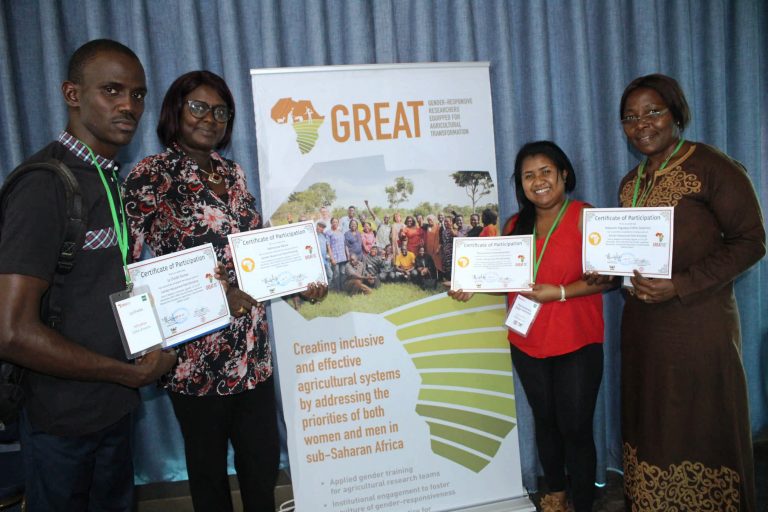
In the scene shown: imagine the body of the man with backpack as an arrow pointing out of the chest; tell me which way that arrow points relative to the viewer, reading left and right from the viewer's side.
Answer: facing the viewer and to the right of the viewer

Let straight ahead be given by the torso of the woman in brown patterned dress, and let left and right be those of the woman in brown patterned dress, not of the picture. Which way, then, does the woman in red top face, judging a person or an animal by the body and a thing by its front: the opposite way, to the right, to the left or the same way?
the same way

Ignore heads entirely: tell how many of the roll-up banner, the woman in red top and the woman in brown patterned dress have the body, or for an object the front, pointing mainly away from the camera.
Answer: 0

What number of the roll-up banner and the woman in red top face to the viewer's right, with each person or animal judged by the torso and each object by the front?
0

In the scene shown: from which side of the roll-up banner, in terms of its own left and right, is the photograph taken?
front

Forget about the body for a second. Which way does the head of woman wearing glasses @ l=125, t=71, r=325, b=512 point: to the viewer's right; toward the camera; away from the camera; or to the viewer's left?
toward the camera

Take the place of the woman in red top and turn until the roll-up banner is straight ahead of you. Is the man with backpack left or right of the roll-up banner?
left

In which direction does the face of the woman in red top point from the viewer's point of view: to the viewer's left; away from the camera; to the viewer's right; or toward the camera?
toward the camera

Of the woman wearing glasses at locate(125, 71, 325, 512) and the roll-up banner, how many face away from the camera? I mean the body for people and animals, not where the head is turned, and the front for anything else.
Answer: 0

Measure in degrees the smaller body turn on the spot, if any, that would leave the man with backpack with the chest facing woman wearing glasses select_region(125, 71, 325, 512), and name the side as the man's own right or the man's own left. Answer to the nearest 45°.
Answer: approximately 90° to the man's own left

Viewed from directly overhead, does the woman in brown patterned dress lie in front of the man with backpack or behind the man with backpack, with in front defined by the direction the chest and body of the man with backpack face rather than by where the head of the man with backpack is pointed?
in front
